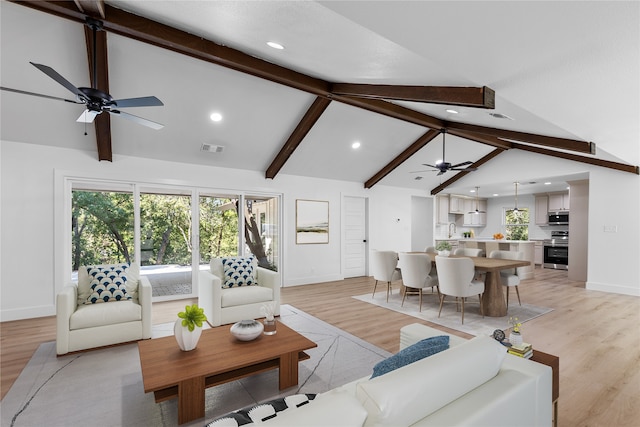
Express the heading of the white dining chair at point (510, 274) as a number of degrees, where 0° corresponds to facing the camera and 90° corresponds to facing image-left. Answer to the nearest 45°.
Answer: approximately 45°

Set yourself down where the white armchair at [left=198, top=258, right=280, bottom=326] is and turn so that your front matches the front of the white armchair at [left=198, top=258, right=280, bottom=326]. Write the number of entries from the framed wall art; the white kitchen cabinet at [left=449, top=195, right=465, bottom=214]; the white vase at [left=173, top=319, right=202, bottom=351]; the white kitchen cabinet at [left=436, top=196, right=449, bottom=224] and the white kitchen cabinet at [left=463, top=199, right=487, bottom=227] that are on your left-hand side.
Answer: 4

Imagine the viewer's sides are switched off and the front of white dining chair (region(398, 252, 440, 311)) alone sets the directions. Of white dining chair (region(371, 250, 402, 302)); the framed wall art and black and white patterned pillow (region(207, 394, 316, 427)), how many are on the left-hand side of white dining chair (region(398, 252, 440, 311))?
2

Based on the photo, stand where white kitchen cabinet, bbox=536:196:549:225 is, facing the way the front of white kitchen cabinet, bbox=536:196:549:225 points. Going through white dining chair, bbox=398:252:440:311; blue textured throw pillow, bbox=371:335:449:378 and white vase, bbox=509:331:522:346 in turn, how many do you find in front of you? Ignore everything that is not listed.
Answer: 3

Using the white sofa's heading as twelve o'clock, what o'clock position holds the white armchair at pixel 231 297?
The white armchair is roughly at 12 o'clock from the white sofa.

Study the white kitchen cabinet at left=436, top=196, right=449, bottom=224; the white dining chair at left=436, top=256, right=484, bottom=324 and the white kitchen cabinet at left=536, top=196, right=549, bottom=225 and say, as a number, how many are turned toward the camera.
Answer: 2

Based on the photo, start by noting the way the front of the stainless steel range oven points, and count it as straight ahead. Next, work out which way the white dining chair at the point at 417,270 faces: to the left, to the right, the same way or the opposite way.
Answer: the opposite way
